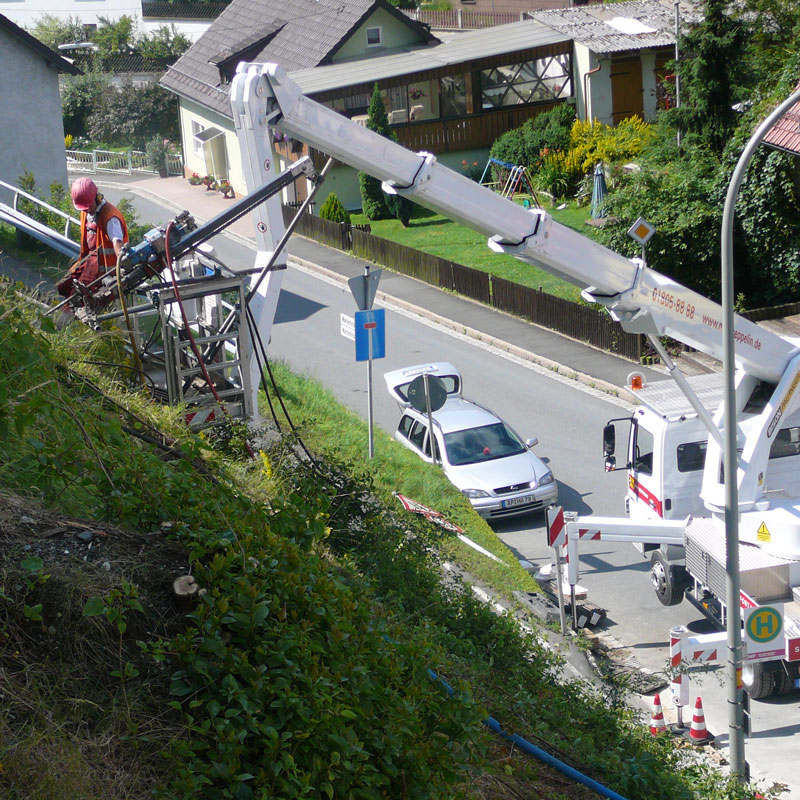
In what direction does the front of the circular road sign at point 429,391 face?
away from the camera

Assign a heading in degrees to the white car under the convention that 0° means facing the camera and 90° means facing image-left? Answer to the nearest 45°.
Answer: approximately 315°

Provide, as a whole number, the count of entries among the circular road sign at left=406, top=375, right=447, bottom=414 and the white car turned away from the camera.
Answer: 1

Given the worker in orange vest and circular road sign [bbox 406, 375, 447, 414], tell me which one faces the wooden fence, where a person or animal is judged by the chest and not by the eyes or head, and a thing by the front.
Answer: the circular road sign

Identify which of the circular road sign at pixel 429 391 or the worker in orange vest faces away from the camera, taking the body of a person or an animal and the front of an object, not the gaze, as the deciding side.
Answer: the circular road sign

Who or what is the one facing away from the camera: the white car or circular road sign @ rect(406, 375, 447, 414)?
the circular road sign
